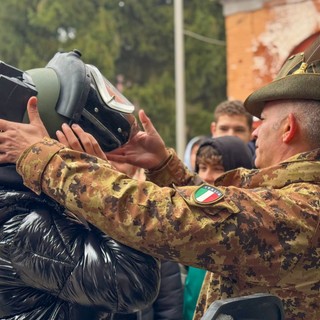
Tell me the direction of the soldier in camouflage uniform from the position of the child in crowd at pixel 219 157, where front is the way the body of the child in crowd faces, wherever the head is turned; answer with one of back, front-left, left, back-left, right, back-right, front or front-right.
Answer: front-left

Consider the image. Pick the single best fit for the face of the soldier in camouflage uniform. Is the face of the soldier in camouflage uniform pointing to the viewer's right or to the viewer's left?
to the viewer's left

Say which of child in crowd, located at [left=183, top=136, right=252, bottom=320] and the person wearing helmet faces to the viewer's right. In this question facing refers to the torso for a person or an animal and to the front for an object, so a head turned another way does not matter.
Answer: the person wearing helmet

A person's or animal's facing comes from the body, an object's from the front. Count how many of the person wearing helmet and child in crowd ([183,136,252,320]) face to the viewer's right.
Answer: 1

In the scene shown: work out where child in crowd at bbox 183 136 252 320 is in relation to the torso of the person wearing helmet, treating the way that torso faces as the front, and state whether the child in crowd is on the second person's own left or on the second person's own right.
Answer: on the second person's own left

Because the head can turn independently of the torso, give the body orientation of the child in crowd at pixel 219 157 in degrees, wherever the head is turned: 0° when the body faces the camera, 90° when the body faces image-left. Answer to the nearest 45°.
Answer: approximately 45°

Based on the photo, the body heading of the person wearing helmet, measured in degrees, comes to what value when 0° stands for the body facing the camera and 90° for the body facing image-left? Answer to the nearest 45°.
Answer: approximately 270°
